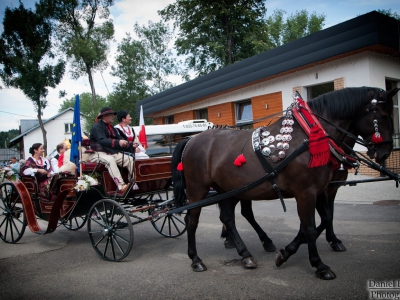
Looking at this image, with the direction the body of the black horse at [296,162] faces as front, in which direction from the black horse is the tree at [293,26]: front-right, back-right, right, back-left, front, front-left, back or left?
left

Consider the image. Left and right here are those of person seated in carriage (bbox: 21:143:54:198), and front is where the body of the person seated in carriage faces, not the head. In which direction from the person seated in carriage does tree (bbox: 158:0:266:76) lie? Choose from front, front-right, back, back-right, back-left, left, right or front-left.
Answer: left

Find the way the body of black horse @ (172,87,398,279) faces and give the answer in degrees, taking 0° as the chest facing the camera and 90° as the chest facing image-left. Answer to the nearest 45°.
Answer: approximately 270°

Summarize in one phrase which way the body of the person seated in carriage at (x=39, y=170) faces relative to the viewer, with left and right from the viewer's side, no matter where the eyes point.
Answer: facing the viewer and to the right of the viewer

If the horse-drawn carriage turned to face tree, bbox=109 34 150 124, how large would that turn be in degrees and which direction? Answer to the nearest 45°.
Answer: approximately 135° to its left

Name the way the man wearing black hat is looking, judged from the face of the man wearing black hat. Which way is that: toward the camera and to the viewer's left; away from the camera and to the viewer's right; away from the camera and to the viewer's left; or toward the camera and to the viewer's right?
toward the camera and to the viewer's right

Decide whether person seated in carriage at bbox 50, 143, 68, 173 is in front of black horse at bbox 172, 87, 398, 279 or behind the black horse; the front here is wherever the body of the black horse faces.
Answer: behind

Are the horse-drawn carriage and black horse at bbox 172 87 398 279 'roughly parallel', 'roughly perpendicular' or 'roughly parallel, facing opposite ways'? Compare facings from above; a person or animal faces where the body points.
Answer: roughly parallel

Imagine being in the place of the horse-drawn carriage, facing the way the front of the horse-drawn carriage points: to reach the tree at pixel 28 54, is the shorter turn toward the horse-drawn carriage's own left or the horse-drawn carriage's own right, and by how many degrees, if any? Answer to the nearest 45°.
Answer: approximately 135° to the horse-drawn carriage's own left
